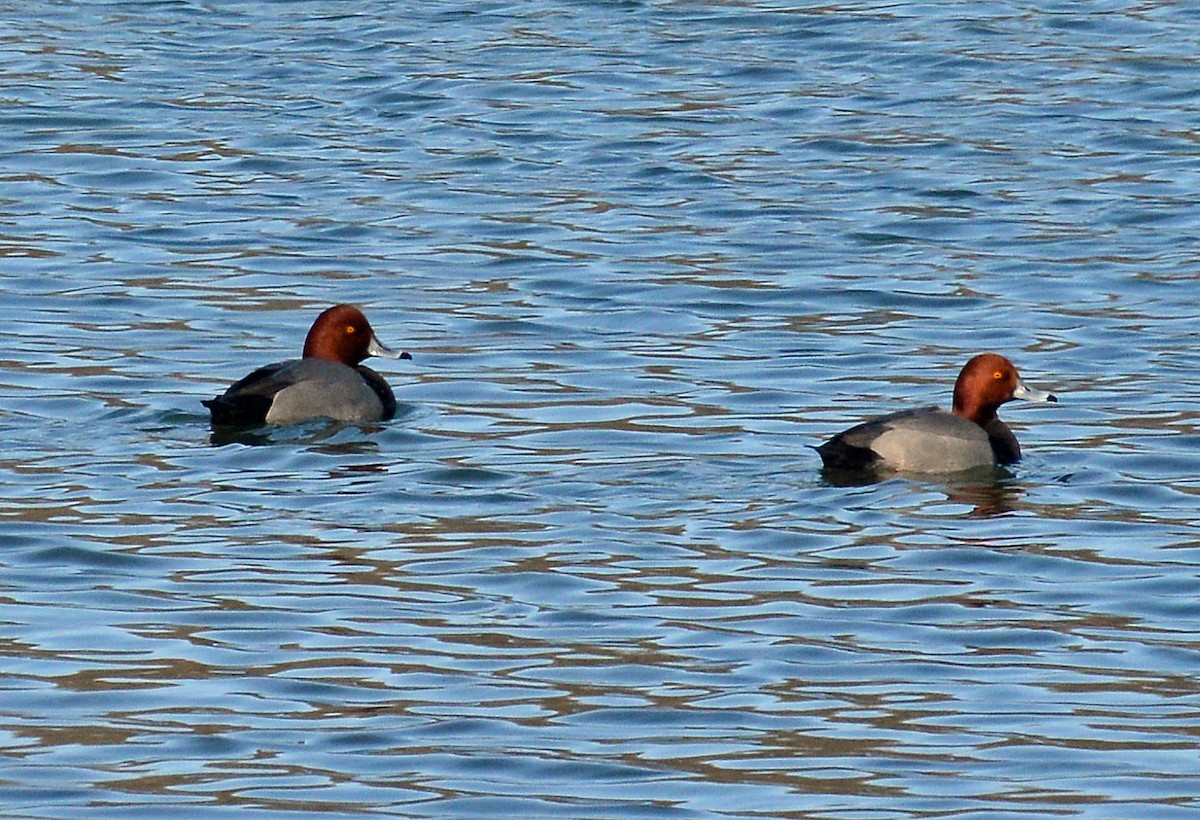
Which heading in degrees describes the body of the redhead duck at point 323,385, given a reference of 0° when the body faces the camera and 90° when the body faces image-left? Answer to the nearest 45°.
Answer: approximately 270°

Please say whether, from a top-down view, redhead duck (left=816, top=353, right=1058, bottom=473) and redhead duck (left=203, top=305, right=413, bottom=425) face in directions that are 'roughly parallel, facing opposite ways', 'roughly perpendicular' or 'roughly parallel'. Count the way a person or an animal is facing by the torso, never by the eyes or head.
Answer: roughly parallel

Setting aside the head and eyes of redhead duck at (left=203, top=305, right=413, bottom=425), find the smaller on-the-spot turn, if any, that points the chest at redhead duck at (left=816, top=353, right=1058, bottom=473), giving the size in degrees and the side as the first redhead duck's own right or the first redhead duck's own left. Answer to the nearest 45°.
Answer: approximately 45° to the first redhead duck's own right

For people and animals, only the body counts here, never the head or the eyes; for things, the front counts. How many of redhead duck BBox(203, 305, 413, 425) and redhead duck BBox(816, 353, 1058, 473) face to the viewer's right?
2

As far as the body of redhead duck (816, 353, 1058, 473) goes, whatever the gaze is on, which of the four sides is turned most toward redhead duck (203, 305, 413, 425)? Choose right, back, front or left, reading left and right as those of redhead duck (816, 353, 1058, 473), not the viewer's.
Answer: back

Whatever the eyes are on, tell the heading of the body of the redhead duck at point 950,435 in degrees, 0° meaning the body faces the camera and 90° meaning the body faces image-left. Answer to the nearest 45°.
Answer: approximately 270°
